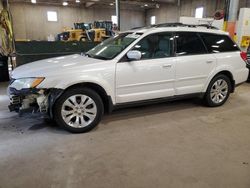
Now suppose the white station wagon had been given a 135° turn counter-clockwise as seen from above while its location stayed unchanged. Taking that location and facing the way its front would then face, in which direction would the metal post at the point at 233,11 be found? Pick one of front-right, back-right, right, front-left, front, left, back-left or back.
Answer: front-left

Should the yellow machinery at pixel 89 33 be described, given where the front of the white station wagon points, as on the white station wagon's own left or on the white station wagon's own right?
on the white station wagon's own right

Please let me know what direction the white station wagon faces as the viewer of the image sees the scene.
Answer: facing the viewer and to the left of the viewer
